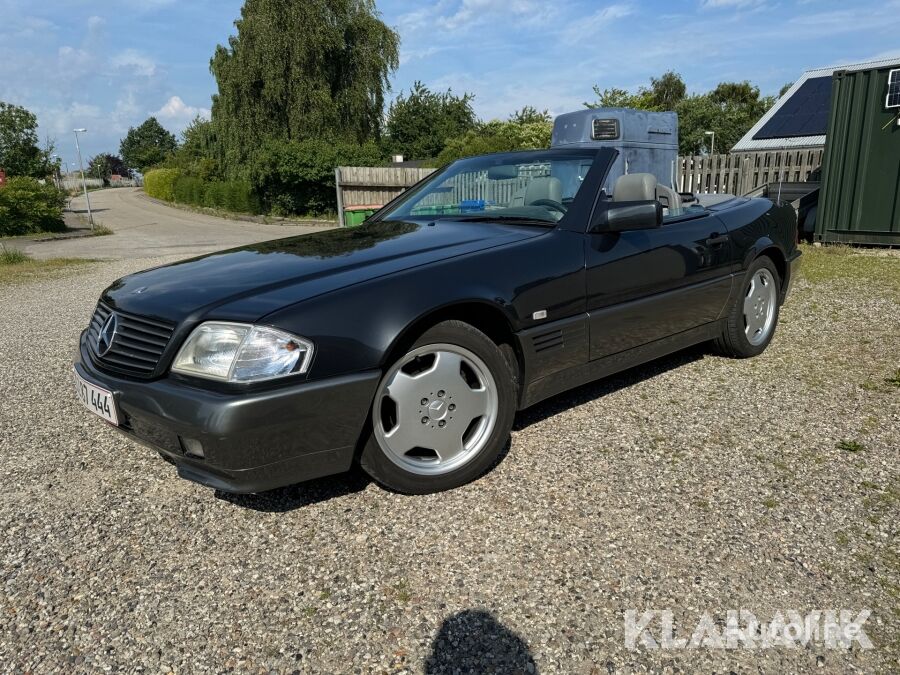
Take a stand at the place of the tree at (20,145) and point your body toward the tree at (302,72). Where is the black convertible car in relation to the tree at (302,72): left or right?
right

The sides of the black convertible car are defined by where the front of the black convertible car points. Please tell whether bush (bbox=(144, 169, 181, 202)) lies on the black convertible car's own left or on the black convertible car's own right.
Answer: on the black convertible car's own right

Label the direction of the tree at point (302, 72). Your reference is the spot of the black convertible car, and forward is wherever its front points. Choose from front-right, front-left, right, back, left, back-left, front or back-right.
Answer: back-right

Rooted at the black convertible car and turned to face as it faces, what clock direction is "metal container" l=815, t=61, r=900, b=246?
The metal container is roughly at 6 o'clock from the black convertible car.

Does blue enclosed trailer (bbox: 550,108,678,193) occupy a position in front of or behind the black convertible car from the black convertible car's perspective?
behind

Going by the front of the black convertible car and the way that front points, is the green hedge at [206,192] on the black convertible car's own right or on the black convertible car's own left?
on the black convertible car's own right

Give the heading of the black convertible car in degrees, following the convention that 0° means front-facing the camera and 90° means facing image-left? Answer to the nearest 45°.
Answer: approximately 45°

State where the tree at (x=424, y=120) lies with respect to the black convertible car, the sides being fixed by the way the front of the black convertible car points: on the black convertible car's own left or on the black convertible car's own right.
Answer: on the black convertible car's own right

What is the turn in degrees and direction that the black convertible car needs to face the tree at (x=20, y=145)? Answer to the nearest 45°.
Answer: approximately 90° to its right
